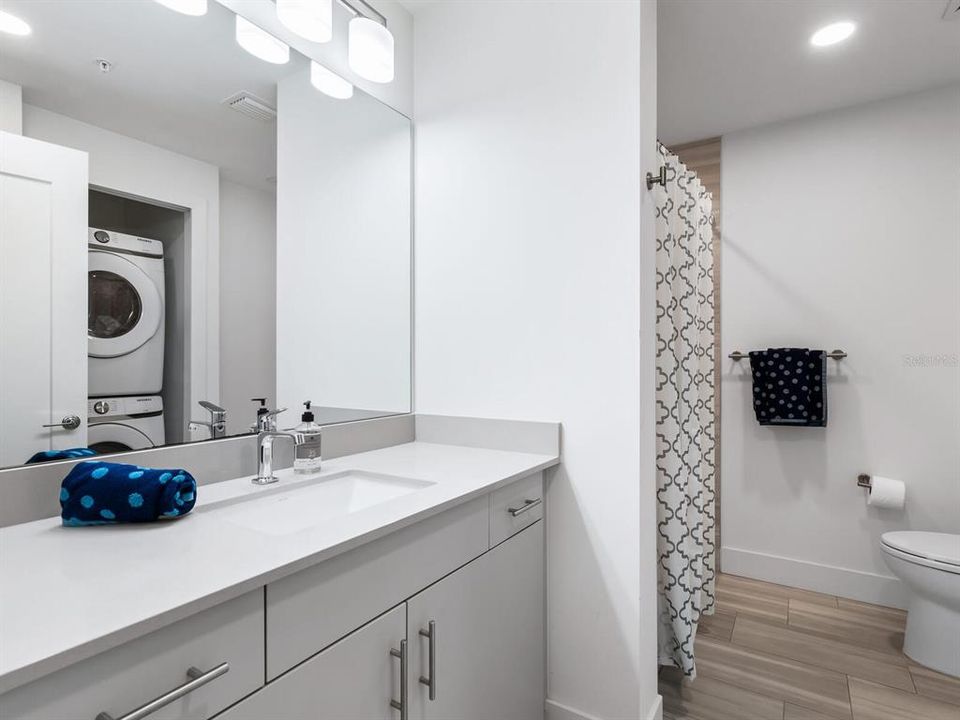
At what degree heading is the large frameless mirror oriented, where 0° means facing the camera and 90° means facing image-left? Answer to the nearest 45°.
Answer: approximately 315°

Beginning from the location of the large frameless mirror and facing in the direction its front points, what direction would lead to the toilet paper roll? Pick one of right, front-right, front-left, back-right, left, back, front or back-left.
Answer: front-left

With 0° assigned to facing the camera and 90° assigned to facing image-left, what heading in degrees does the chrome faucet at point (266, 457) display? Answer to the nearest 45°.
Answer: approximately 315°

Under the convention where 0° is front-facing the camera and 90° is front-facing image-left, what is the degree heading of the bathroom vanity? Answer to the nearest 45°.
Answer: approximately 315°
